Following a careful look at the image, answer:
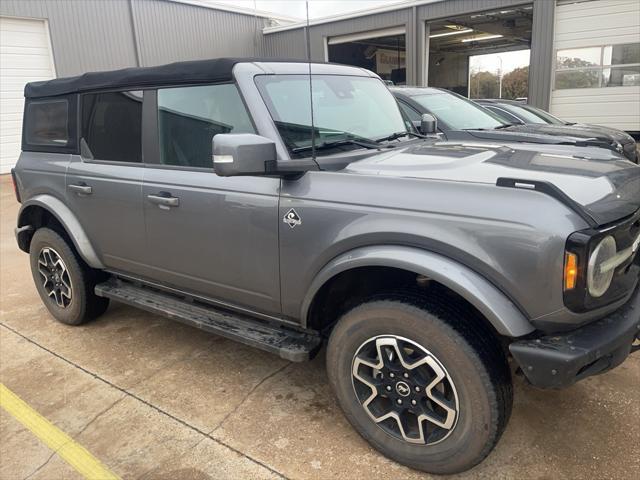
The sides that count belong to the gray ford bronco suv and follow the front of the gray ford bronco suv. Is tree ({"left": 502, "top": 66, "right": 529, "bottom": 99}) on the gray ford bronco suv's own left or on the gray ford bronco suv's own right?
on the gray ford bronco suv's own left

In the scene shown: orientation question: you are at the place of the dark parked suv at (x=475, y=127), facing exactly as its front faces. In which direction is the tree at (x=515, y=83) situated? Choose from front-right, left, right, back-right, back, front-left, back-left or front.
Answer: back-left

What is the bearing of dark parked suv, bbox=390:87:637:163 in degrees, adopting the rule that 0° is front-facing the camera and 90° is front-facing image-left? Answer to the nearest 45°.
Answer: approximately 315°

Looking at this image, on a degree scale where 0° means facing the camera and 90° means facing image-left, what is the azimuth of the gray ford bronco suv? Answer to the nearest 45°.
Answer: approximately 315°

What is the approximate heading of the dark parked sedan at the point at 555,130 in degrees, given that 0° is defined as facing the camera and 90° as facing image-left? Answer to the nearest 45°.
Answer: approximately 315°

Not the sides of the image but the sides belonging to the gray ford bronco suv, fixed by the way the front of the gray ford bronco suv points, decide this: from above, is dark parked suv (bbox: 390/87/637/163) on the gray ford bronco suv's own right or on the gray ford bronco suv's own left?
on the gray ford bronco suv's own left

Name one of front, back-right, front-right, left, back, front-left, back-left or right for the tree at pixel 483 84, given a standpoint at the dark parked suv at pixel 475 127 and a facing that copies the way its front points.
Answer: back-left

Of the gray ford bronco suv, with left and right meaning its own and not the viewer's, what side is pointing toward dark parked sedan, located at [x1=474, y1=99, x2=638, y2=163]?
left

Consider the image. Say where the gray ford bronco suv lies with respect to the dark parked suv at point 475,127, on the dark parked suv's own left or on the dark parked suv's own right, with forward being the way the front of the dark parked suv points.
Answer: on the dark parked suv's own right

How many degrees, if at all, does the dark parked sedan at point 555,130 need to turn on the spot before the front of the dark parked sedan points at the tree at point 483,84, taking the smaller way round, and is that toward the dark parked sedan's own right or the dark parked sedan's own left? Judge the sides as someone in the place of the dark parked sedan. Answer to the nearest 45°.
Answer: approximately 135° to the dark parked sedan's own left
